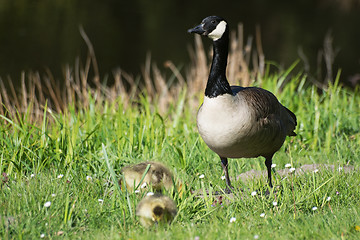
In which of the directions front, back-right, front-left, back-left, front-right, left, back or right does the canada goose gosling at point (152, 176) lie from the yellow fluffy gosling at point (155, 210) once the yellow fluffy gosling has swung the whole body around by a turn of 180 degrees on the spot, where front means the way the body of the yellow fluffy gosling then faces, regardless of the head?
front

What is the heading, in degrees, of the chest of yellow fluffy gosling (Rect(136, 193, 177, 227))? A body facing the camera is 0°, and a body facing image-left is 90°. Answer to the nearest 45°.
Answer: approximately 0°
